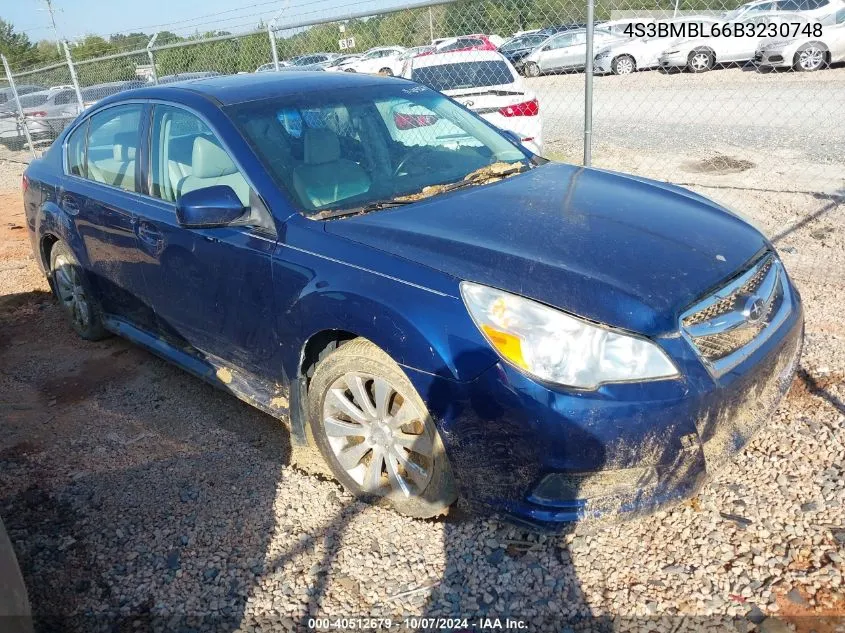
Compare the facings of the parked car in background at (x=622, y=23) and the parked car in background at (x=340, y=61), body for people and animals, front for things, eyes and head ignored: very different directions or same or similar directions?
same or similar directions

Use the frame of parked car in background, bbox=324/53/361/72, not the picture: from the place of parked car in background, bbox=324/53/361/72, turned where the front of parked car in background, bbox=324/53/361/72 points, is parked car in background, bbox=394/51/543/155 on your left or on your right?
on your left

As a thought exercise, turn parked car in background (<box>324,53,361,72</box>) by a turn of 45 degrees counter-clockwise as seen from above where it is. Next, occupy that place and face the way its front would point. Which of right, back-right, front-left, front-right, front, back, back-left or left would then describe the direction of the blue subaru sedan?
front

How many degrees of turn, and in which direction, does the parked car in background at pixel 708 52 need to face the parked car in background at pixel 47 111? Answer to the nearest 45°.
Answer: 0° — it already faces it

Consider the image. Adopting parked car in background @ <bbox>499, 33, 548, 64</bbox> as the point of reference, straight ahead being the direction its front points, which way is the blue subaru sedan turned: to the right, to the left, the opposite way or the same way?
to the left

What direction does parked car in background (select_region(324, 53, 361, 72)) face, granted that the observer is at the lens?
facing the viewer and to the left of the viewer

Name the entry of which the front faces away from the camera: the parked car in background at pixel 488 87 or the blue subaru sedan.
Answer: the parked car in background

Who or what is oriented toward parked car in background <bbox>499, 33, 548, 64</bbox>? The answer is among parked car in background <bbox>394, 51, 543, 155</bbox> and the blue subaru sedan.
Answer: parked car in background <bbox>394, 51, 543, 155</bbox>

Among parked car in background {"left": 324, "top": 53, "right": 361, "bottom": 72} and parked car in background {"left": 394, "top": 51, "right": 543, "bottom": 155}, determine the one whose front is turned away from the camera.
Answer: parked car in background {"left": 394, "top": 51, "right": 543, "bottom": 155}

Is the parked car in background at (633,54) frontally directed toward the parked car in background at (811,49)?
no

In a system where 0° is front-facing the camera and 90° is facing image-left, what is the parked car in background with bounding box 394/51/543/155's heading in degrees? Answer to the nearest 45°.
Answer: approximately 180°

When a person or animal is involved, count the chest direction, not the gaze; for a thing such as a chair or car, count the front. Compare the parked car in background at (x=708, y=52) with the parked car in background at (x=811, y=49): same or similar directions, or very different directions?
same or similar directions

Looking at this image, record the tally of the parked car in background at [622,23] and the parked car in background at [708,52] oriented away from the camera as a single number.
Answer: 0

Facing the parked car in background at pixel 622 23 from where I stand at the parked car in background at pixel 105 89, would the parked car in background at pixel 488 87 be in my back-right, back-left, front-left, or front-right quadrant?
front-right

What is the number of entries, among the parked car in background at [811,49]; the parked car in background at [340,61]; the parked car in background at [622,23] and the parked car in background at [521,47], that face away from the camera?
0

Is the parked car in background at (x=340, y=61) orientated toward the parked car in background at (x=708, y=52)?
no
